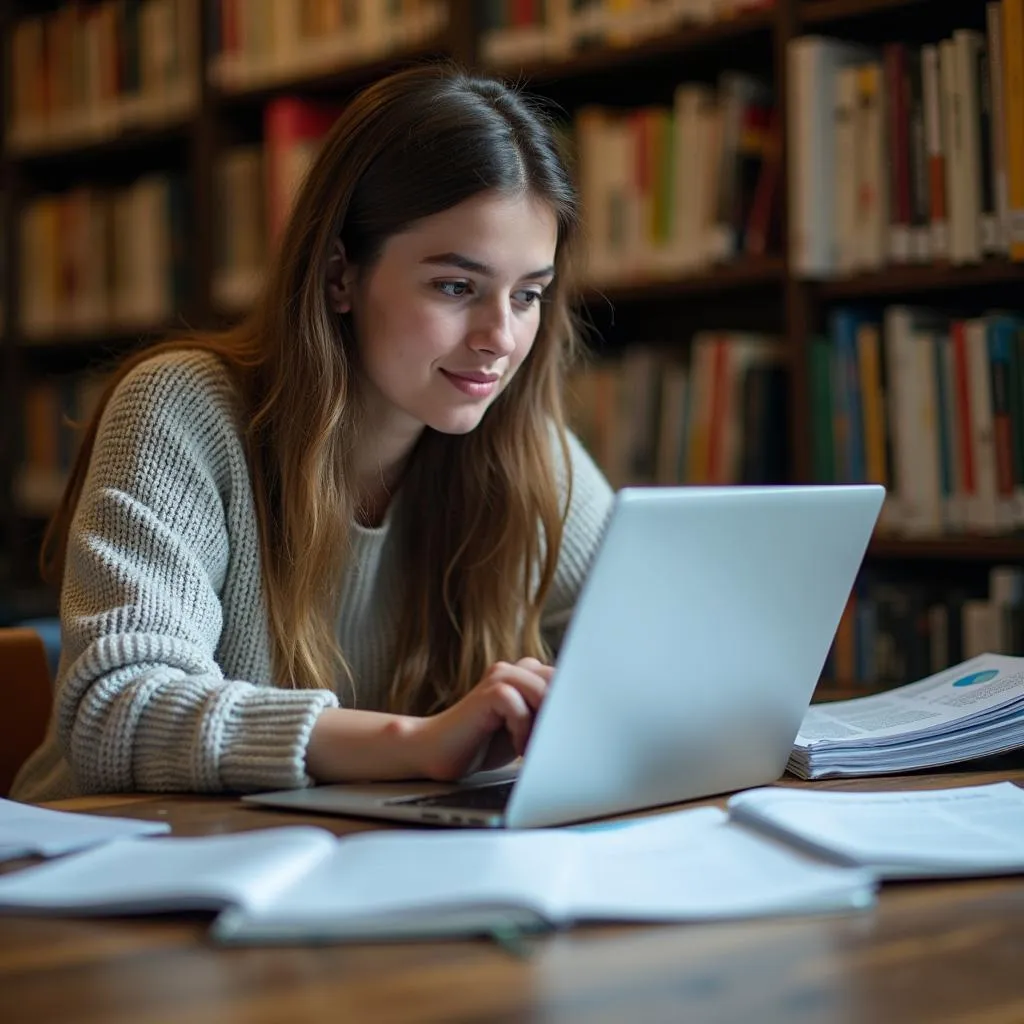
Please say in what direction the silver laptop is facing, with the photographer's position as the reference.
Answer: facing away from the viewer and to the left of the viewer

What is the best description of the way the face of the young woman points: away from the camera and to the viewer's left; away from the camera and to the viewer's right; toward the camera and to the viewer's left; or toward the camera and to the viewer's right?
toward the camera and to the viewer's right

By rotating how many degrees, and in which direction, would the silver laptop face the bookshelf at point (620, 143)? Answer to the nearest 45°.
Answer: approximately 45° to its right

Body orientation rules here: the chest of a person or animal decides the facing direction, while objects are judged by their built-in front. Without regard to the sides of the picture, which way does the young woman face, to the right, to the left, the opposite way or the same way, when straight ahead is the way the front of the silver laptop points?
the opposite way

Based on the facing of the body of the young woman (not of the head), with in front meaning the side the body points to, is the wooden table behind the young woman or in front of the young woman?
in front
